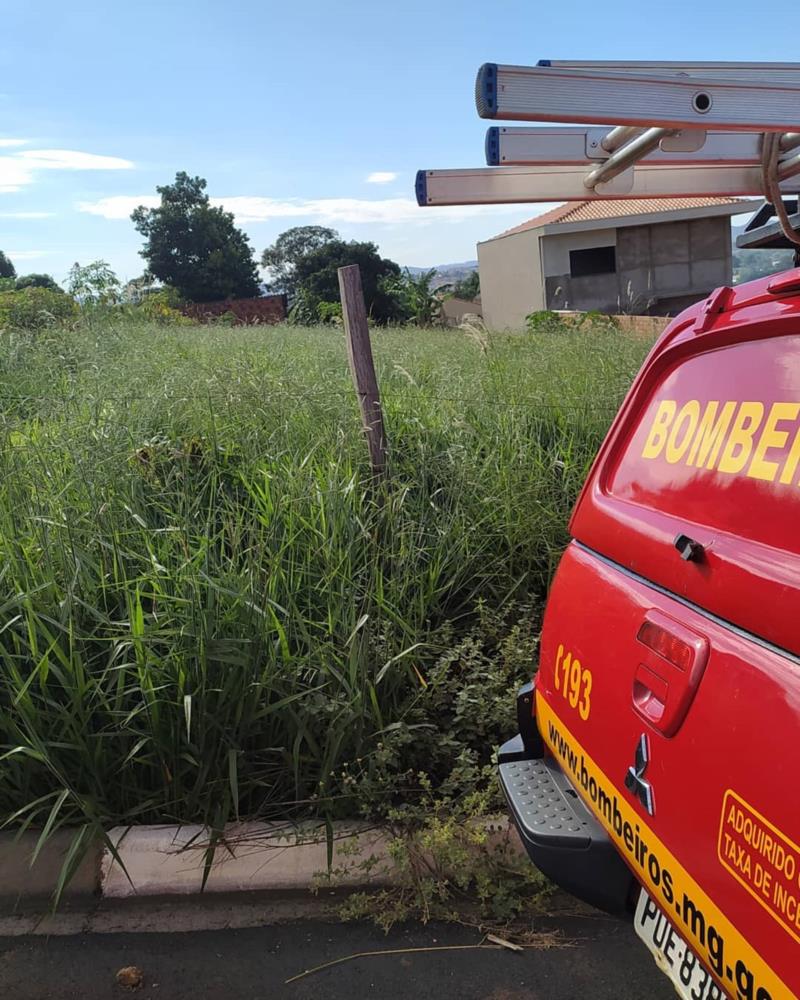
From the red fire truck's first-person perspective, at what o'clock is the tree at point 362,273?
The tree is roughly at 10 o'clock from the red fire truck.

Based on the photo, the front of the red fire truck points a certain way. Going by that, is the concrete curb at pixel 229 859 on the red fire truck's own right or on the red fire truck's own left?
on the red fire truck's own left

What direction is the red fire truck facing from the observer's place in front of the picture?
facing away from the viewer and to the right of the viewer

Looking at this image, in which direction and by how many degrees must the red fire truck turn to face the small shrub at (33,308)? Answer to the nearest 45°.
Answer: approximately 90° to its left

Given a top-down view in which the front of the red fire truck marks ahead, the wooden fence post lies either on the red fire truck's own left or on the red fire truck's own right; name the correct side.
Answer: on the red fire truck's own left

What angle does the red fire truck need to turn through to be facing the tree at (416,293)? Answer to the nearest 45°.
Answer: approximately 45° to its left
